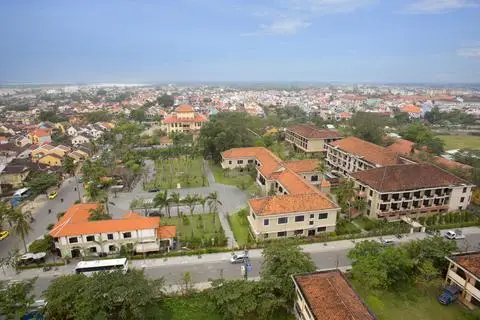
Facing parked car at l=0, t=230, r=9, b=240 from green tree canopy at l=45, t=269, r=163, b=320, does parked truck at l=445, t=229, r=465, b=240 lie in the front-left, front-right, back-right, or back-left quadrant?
back-right

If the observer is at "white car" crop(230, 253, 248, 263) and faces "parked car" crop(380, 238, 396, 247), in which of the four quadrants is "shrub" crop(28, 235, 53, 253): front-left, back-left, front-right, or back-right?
back-left

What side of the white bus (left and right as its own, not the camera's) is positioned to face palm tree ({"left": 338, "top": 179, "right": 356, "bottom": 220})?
back

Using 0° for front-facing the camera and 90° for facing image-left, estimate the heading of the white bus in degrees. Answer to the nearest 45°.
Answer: approximately 90°

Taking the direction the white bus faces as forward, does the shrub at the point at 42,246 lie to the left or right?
on its right

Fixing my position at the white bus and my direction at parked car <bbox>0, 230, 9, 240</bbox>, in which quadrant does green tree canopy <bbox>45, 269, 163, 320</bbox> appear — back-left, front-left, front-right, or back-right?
back-left

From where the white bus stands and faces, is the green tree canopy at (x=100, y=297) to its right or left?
on its left

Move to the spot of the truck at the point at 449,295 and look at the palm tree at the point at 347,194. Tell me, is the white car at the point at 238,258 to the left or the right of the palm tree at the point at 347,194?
left

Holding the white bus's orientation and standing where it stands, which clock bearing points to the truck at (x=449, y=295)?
The truck is roughly at 7 o'clock from the white bus.

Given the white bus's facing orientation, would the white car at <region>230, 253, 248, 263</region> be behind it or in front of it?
behind
